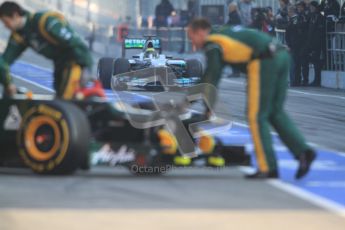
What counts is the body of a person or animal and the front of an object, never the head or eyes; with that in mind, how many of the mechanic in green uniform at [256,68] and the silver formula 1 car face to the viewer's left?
1

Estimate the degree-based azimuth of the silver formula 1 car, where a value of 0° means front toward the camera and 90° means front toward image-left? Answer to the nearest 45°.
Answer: approximately 0°

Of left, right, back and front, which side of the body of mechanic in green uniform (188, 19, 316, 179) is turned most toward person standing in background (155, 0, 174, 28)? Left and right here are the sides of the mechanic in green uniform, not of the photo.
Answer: right

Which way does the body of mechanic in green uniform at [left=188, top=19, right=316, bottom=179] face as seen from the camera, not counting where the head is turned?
to the viewer's left

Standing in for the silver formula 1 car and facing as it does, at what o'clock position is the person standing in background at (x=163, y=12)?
The person standing in background is roughly at 6 o'clock from the silver formula 1 car.
